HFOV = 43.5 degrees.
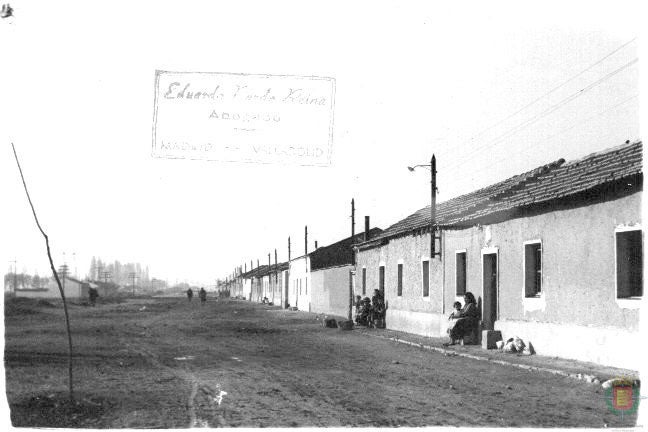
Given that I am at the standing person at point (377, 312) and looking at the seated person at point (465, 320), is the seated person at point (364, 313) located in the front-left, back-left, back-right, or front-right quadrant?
back-right

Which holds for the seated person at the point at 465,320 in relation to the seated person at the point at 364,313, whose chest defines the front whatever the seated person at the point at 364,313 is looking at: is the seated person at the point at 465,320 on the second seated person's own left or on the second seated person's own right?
on the second seated person's own left

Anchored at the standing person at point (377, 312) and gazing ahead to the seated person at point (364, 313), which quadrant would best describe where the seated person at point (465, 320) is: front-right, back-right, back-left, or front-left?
back-left

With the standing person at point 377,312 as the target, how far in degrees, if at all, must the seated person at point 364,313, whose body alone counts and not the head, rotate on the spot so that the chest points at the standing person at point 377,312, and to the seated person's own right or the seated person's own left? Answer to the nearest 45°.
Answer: approximately 90° to the seated person's own left

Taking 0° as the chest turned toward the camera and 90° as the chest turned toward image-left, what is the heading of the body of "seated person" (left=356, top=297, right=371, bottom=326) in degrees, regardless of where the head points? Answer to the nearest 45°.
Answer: approximately 45°
